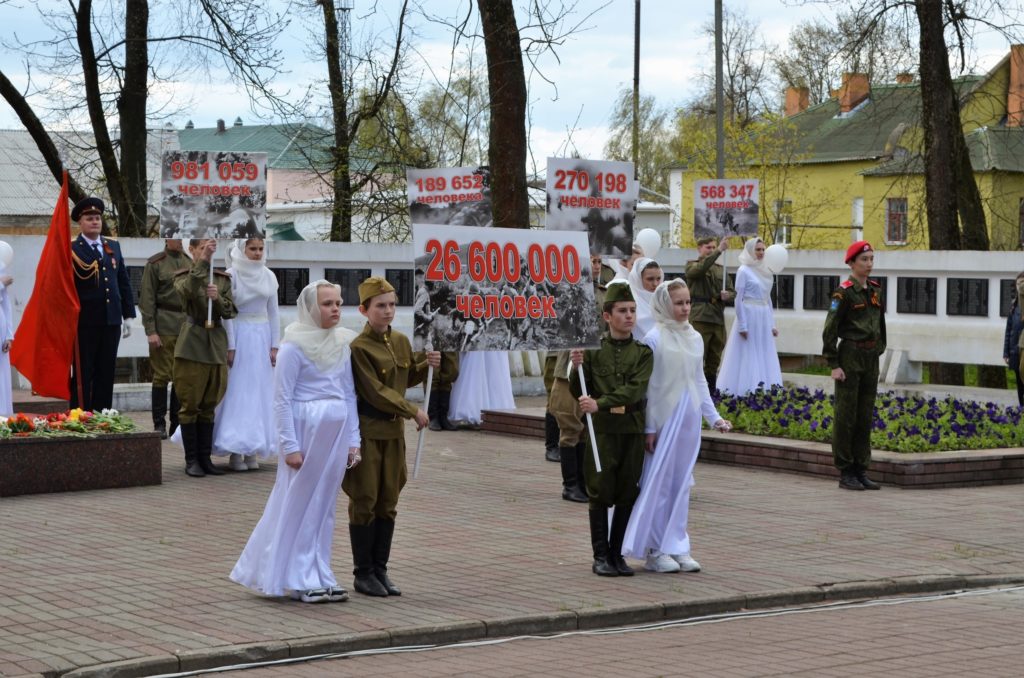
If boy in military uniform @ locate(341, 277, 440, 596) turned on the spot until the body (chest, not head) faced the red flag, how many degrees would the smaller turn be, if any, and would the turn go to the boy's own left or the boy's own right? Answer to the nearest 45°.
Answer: approximately 180°

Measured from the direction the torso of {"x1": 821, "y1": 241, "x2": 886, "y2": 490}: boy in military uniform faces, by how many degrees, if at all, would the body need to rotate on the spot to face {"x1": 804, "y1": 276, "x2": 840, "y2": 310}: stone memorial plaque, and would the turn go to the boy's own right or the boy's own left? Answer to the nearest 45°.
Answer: approximately 135° to the boy's own left

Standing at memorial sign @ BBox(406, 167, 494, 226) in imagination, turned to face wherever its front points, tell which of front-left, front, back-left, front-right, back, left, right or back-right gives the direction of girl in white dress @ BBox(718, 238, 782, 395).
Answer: left

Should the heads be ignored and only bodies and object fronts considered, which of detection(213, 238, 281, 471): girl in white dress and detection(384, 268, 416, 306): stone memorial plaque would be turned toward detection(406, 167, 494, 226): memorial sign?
the stone memorial plaque

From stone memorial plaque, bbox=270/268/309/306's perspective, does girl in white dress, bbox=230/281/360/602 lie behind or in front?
in front

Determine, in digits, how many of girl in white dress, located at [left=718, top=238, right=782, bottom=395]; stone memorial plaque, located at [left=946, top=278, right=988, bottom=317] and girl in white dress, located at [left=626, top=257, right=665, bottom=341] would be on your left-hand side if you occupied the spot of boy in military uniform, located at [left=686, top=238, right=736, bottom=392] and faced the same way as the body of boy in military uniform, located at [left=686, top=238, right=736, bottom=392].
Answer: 2

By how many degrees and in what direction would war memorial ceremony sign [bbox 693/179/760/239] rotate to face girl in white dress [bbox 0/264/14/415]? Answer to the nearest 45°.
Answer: approximately 45° to its right

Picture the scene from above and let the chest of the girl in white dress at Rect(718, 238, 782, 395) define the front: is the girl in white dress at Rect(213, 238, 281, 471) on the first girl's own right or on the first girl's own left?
on the first girl's own right
